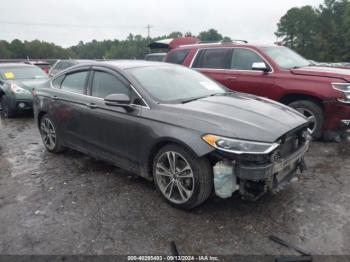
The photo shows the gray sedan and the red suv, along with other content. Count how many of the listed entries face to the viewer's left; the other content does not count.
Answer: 0

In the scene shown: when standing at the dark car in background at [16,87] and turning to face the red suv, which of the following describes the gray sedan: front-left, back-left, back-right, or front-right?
front-right

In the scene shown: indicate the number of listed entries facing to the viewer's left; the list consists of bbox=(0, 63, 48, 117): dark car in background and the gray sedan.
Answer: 0

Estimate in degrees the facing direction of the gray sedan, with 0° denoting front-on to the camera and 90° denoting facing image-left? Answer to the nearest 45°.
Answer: approximately 315°

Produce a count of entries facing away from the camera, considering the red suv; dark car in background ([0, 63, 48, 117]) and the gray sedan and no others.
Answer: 0

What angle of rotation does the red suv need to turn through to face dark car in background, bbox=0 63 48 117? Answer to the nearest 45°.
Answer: approximately 135° to its right

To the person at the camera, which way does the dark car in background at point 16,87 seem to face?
facing the viewer and to the right of the viewer

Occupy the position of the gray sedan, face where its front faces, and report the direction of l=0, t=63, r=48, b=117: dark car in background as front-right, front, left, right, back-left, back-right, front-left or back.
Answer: back

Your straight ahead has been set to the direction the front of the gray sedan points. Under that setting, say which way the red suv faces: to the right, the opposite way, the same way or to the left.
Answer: the same way
